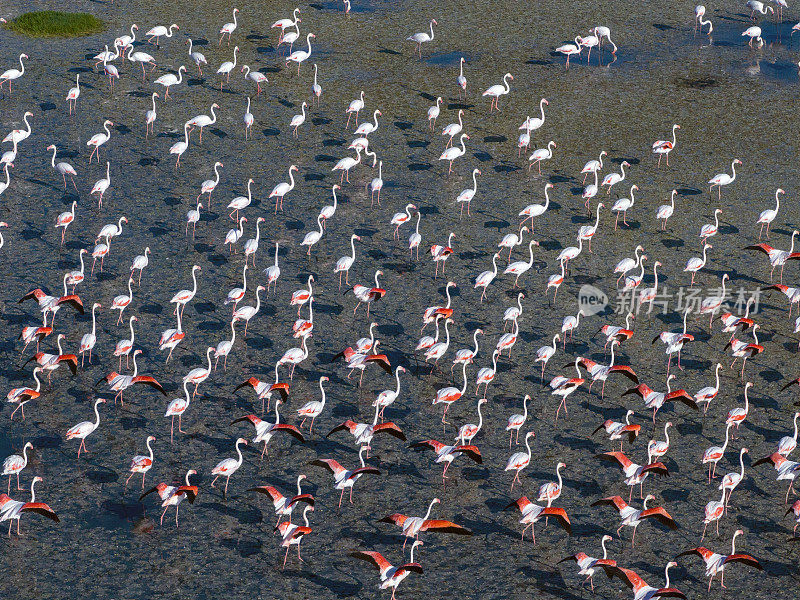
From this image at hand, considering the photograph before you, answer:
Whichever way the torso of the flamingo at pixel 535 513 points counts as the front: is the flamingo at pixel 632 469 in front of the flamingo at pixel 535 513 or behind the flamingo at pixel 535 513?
in front

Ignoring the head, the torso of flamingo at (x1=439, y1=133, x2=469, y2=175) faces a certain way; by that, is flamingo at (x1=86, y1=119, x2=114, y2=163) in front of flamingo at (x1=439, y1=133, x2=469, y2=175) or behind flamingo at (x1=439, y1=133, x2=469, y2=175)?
behind

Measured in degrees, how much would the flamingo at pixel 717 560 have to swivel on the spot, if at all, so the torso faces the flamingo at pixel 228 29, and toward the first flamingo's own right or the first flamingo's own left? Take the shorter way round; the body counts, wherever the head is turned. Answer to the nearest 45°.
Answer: approximately 90° to the first flamingo's own left

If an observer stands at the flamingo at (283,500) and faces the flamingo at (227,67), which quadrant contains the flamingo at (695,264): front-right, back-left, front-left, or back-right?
front-right

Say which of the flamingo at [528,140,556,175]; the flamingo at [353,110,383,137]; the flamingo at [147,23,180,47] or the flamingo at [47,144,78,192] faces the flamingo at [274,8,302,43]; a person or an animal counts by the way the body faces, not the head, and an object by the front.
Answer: the flamingo at [147,23,180,47]

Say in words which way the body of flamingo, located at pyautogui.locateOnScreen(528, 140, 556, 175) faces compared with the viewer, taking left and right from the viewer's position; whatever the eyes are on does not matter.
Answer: facing to the right of the viewer

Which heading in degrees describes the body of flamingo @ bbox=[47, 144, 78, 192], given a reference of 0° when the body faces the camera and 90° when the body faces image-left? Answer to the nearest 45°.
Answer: approximately 90°

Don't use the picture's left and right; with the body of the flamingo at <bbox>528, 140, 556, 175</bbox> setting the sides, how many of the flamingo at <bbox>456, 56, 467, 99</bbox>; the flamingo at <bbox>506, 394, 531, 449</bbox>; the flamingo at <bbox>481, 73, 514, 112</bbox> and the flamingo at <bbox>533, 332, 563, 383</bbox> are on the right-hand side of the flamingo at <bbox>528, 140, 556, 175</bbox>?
2

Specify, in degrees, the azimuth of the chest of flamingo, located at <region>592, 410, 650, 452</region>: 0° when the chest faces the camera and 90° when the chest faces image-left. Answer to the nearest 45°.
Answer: approximately 225°

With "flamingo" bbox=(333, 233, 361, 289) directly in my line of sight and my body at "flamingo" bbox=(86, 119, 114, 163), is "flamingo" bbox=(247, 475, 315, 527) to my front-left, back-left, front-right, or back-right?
front-right

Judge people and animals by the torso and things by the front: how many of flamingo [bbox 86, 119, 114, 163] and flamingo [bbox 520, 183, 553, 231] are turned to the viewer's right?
2

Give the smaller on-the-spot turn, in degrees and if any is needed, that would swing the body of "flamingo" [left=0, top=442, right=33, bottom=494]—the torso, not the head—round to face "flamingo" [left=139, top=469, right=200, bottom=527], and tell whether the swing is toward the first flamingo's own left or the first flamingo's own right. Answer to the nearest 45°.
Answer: approximately 45° to the first flamingo's own right

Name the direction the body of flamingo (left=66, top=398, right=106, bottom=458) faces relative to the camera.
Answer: to the viewer's right

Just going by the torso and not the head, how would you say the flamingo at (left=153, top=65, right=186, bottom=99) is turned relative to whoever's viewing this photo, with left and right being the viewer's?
facing to the right of the viewer
